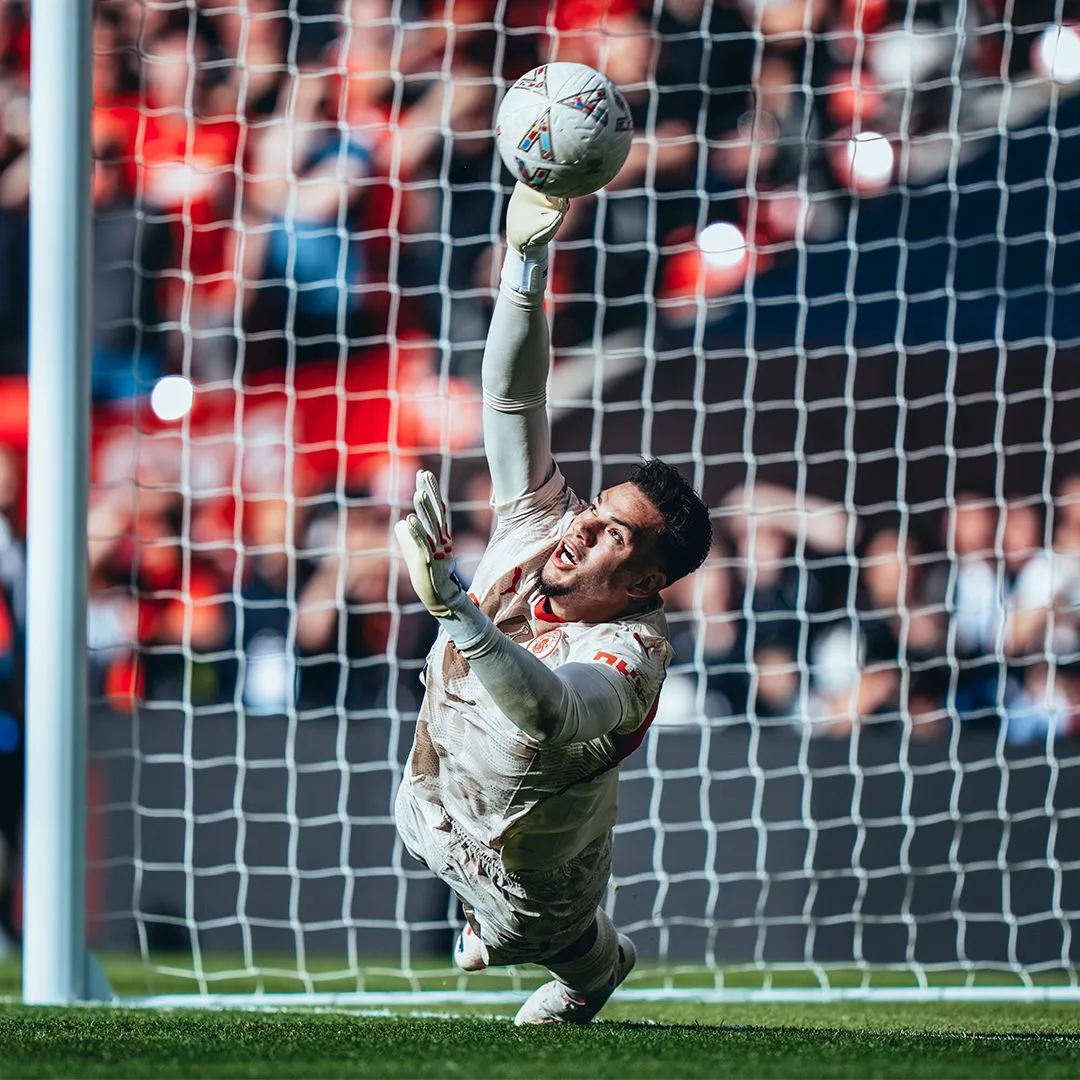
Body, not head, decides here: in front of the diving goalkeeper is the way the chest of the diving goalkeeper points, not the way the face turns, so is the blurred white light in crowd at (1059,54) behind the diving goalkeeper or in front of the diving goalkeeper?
behind

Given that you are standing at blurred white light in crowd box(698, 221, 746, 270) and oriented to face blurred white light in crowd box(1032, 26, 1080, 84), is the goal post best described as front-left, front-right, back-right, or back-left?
back-right

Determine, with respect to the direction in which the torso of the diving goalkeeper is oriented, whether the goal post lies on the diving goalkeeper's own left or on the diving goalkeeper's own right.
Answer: on the diving goalkeeper's own right

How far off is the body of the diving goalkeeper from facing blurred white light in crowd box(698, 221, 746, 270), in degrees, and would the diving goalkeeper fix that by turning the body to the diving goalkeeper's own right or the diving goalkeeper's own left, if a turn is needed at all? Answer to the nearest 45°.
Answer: approximately 135° to the diving goalkeeper's own right

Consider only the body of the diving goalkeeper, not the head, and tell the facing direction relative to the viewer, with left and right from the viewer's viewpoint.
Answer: facing the viewer and to the left of the viewer

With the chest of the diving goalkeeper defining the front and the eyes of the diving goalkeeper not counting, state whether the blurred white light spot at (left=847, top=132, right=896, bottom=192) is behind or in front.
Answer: behind

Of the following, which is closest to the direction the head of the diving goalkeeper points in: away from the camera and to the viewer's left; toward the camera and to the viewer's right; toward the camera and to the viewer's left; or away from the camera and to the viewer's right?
toward the camera and to the viewer's left
